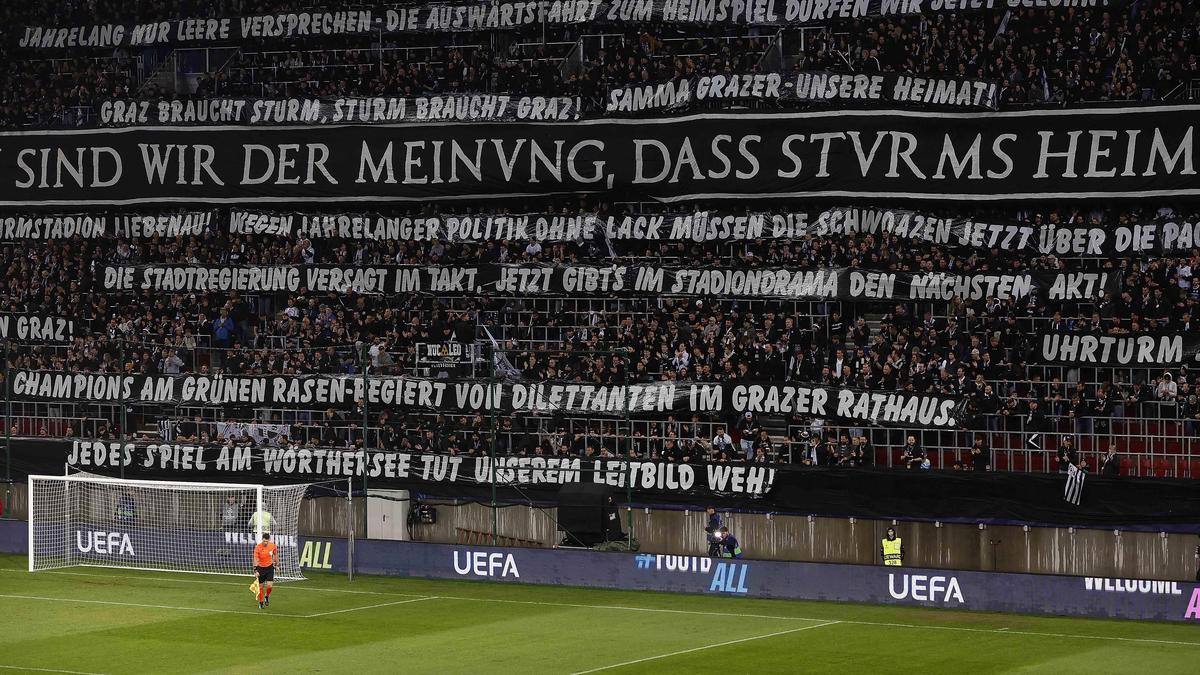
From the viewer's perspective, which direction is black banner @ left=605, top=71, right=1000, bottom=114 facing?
toward the camera

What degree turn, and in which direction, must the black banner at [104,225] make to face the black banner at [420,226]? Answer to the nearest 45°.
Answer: approximately 45° to its left

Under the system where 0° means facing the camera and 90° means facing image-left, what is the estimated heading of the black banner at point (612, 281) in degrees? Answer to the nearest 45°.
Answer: approximately 0°

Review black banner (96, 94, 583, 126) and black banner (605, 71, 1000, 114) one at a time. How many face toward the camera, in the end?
2

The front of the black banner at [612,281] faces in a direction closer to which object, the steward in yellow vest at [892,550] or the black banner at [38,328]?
the steward in yellow vest

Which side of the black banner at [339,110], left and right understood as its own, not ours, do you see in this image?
front

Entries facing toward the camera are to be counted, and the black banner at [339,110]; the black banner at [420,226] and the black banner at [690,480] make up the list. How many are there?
3

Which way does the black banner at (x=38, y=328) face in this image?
toward the camera
